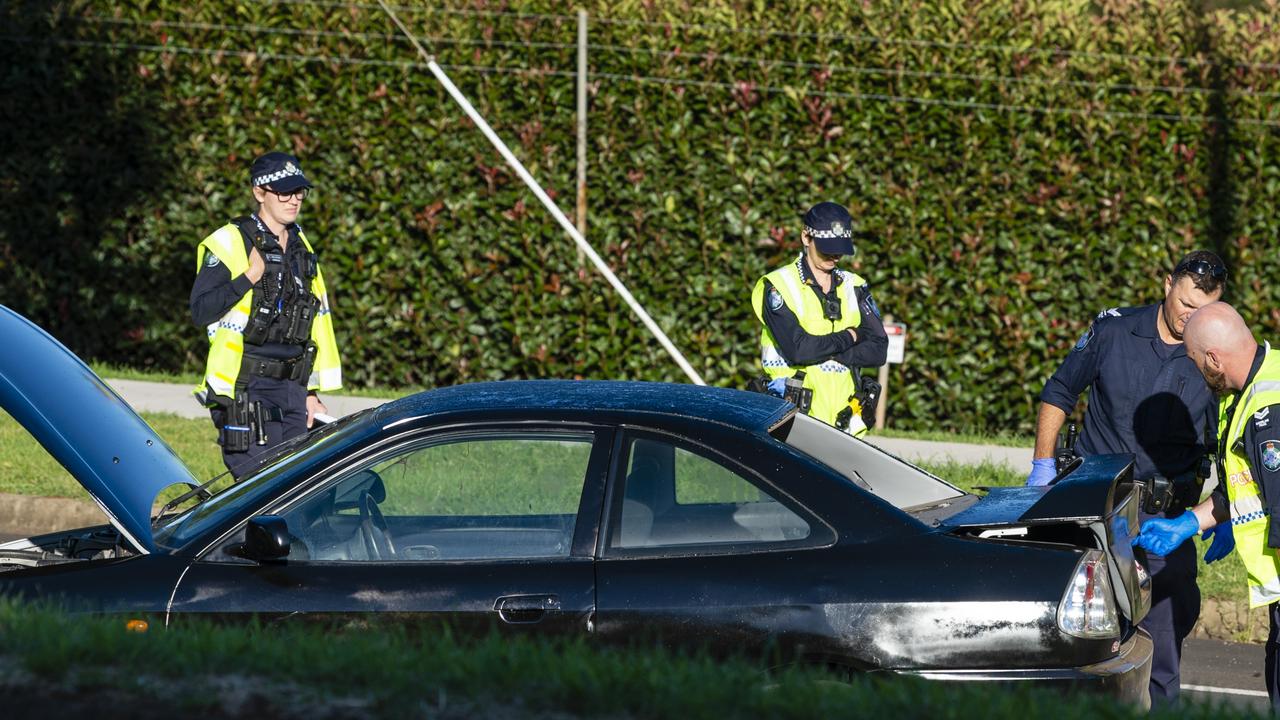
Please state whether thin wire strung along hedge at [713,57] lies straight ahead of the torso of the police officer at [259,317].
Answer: no

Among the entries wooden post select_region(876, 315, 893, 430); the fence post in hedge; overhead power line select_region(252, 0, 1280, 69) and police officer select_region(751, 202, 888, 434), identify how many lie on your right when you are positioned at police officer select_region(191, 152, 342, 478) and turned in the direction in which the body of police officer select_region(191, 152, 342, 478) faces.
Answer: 0

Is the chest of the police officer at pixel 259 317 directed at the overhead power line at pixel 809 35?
no

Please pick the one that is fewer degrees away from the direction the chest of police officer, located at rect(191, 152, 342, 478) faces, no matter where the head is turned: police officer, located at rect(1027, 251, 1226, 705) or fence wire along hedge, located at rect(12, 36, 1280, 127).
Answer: the police officer

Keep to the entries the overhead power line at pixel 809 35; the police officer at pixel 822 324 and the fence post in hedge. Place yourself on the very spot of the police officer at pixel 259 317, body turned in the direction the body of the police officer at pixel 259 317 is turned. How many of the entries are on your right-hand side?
0

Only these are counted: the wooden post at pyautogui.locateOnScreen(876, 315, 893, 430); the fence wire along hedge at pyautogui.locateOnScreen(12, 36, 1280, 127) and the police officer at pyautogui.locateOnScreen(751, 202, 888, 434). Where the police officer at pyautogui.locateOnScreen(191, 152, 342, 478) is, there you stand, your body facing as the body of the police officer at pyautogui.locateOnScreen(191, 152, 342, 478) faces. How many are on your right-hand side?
0

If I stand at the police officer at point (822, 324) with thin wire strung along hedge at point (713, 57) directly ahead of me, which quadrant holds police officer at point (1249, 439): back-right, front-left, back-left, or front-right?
back-right

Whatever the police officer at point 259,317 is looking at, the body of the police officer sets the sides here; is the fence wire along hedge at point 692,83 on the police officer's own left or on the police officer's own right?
on the police officer's own left

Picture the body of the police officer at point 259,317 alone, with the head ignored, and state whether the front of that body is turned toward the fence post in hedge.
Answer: no

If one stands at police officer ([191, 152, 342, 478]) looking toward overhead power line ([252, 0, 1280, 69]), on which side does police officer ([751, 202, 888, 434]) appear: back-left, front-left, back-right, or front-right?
front-right

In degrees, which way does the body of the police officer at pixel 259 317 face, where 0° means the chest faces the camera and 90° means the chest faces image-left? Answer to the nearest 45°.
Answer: approximately 315°

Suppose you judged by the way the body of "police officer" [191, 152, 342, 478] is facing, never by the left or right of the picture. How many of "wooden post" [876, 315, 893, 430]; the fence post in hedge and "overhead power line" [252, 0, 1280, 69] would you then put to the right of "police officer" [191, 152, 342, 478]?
0

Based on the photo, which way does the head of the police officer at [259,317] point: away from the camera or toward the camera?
toward the camera
